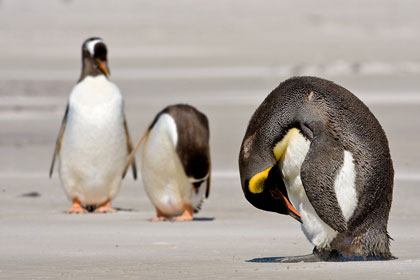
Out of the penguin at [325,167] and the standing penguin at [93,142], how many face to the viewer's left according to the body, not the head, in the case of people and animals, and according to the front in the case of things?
1

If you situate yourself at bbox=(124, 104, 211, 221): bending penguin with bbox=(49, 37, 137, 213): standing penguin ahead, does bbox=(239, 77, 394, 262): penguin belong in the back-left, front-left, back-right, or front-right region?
back-left

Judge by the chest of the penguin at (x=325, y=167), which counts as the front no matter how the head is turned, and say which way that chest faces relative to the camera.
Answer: to the viewer's left

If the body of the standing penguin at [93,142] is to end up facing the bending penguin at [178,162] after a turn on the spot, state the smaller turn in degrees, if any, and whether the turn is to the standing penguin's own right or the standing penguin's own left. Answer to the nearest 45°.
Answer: approximately 45° to the standing penguin's own left

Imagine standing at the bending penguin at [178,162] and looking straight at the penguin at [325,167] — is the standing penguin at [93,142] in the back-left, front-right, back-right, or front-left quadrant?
back-right

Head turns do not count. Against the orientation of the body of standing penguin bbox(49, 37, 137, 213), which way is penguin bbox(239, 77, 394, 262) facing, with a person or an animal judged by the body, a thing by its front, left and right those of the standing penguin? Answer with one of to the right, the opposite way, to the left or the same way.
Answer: to the right

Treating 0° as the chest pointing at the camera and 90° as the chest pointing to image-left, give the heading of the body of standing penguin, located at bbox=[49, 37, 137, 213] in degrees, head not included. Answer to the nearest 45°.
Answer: approximately 0°
